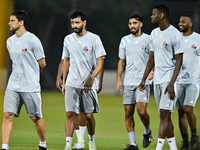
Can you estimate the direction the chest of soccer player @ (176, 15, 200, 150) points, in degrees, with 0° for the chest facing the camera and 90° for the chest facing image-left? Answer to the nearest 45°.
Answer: approximately 45°

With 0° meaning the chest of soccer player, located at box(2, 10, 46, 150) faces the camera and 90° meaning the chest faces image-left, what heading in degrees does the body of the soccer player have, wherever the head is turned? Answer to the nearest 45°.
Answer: approximately 45°

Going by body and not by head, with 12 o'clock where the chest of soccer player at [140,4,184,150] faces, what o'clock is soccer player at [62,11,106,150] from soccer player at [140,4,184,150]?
soccer player at [62,11,106,150] is roughly at 2 o'clock from soccer player at [140,4,184,150].

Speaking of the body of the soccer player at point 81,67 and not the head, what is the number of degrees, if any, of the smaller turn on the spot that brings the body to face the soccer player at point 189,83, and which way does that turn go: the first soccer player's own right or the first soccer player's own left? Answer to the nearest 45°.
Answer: approximately 135° to the first soccer player's own left

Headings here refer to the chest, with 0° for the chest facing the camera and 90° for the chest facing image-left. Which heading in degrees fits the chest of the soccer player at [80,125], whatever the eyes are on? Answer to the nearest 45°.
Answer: approximately 45°

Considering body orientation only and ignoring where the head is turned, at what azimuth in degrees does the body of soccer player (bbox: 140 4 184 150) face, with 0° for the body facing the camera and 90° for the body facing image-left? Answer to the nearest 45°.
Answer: approximately 45°
